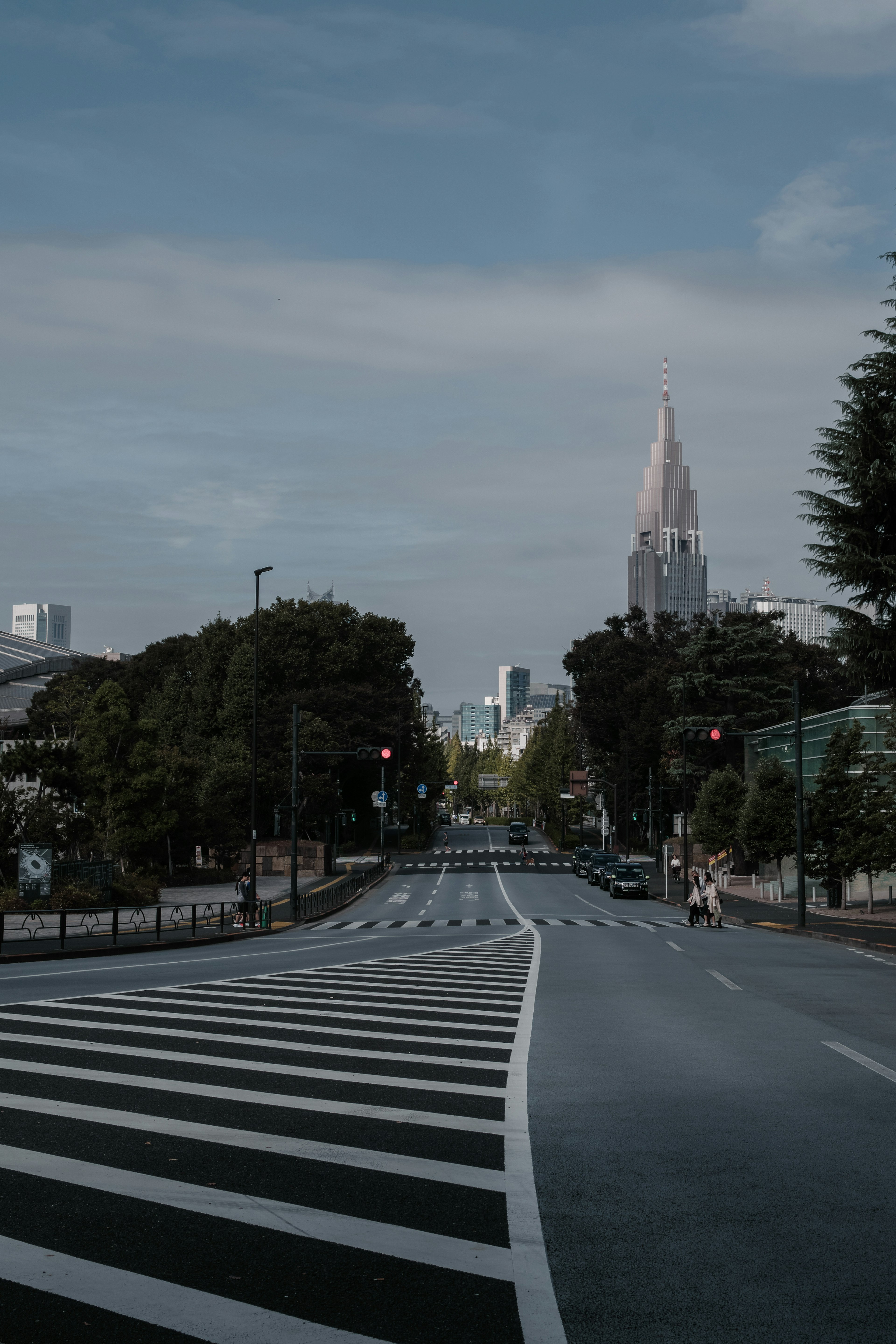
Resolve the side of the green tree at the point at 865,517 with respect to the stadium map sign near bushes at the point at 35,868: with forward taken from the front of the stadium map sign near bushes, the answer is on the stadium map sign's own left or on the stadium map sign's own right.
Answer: on the stadium map sign's own left

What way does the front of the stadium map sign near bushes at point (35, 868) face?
toward the camera

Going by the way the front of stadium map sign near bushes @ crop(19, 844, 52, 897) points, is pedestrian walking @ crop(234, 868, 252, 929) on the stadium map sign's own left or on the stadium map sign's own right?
on the stadium map sign's own left

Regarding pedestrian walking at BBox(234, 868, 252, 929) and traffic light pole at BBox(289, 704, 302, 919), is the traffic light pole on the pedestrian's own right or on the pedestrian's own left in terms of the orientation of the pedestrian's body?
on the pedestrian's own left

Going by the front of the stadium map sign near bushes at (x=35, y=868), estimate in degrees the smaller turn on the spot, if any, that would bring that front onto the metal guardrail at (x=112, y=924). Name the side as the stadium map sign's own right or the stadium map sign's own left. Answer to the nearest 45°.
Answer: approximately 45° to the stadium map sign's own left
